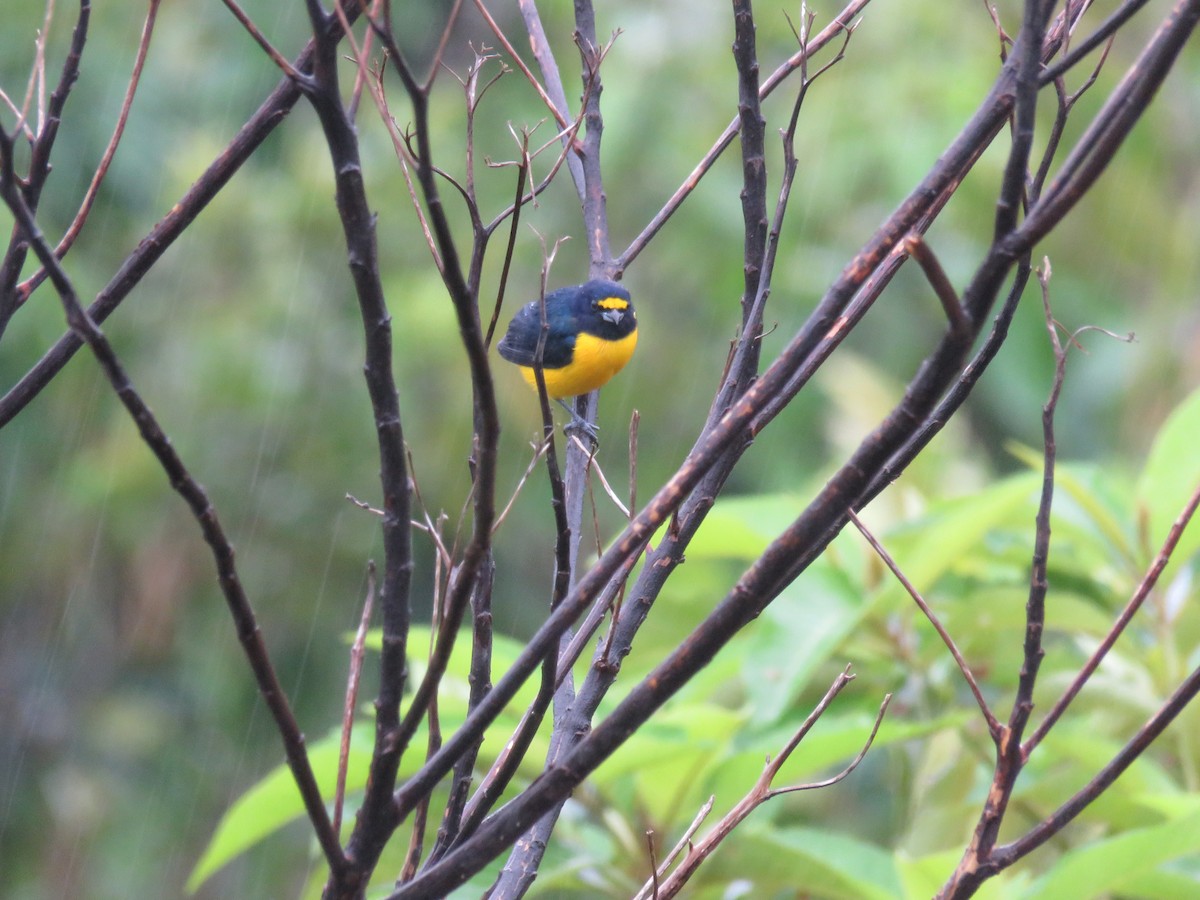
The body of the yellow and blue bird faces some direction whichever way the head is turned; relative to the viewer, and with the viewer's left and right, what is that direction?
facing the viewer and to the right of the viewer

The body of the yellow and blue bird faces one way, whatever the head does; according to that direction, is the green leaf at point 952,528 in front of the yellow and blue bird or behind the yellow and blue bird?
in front

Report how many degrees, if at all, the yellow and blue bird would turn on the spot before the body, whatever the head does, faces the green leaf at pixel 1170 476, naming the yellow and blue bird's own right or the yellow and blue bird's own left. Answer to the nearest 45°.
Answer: approximately 90° to the yellow and blue bird's own left
